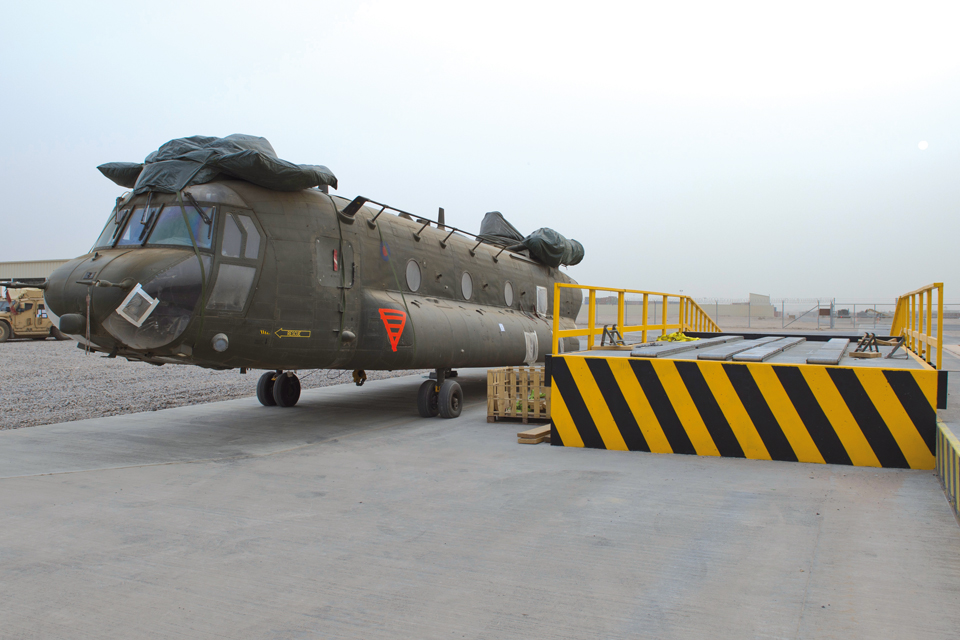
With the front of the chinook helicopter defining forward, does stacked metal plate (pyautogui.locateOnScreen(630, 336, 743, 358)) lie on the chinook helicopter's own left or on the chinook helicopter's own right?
on the chinook helicopter's own left

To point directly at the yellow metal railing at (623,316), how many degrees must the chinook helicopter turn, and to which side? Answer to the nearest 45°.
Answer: approximately 135° to its left

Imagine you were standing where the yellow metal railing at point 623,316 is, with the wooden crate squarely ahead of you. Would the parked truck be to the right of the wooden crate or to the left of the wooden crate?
right

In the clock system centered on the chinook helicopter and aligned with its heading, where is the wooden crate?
The wooden crate is roughly at 7 o'clock from the chinook helicopter.

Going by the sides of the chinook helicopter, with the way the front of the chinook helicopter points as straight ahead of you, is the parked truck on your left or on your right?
on your right

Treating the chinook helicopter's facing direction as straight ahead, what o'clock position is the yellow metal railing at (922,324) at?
The yellow metal railing is roughly at 8 o'clock from the chinook helicopter.

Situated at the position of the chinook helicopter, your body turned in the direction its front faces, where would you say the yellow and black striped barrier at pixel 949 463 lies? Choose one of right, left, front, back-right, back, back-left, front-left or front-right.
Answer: left

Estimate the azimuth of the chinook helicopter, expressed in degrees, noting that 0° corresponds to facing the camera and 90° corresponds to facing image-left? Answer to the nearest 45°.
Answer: approximately 45°
